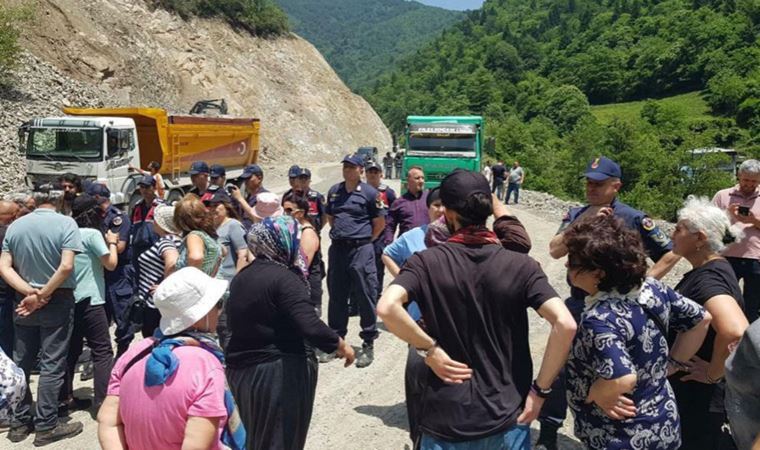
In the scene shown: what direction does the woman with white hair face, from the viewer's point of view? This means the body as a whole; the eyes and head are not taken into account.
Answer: to the viewer's left

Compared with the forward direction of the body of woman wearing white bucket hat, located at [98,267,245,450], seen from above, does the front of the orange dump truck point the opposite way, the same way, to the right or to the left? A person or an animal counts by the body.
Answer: the opposite way

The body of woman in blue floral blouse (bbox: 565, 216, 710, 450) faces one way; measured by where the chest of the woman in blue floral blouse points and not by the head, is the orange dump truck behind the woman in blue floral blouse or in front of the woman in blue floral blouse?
in front

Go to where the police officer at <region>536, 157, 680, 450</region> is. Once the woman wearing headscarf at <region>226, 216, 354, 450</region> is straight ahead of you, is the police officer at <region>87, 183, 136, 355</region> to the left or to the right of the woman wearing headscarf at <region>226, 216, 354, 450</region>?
right

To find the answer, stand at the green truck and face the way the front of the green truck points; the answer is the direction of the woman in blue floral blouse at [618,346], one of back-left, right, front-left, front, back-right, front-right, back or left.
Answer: front

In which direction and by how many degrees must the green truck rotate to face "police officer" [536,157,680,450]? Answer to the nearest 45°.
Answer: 0° — it already faces them

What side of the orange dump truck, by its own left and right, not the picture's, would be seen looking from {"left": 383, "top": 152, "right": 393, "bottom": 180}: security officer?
back

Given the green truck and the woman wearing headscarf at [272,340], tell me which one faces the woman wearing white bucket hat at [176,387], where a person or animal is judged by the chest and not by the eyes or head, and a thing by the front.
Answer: the green truck

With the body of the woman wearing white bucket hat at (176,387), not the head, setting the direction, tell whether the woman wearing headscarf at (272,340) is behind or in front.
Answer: in front

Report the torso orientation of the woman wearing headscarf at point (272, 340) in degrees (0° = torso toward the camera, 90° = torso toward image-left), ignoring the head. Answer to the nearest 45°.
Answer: approximately 225°

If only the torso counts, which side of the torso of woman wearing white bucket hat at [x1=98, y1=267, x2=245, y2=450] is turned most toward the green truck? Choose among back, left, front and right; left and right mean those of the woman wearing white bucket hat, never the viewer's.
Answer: front

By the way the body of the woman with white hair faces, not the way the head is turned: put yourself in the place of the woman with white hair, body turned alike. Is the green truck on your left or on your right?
on your right

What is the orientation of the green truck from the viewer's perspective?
toward the camera

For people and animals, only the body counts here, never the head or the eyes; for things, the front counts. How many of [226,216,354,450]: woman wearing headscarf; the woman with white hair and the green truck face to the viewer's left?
1

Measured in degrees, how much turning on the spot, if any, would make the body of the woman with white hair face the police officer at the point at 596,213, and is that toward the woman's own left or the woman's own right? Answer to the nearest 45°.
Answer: approximately 45° to the woman's own right
